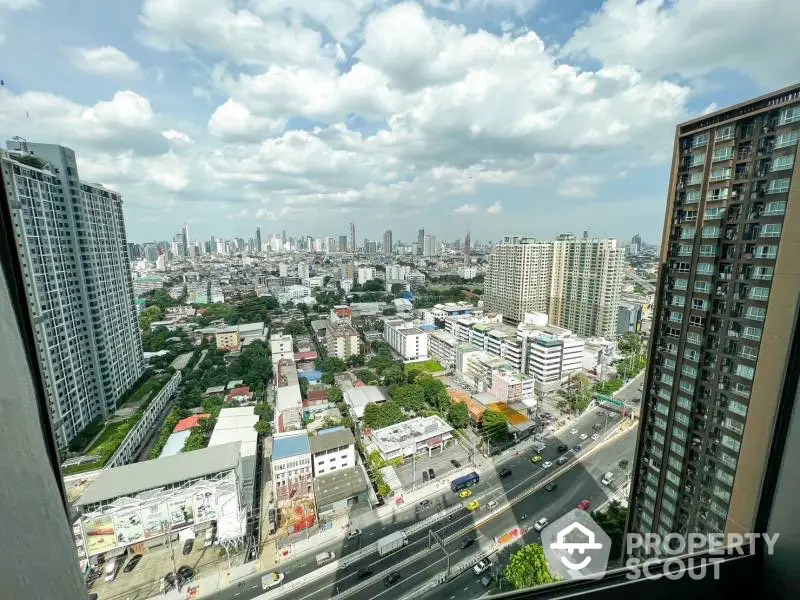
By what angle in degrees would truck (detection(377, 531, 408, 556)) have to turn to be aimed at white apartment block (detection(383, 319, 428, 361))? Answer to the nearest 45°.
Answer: approximately 45° to its left

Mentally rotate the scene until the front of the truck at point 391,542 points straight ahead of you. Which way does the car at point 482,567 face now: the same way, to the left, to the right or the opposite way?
the opposite way

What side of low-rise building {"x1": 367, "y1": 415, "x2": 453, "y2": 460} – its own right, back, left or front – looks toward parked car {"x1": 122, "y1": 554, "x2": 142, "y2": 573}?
right

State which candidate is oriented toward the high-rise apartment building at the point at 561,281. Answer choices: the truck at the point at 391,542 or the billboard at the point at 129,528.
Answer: the truck

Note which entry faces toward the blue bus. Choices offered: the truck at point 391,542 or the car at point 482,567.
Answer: the truck

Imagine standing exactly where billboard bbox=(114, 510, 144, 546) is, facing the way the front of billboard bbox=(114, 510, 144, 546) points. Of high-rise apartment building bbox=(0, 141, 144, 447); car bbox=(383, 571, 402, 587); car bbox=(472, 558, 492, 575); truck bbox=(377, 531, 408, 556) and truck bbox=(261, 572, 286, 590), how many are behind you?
1

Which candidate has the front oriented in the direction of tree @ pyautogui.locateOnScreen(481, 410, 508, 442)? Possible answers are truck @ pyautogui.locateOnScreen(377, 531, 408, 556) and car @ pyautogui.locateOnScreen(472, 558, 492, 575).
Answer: the truck
